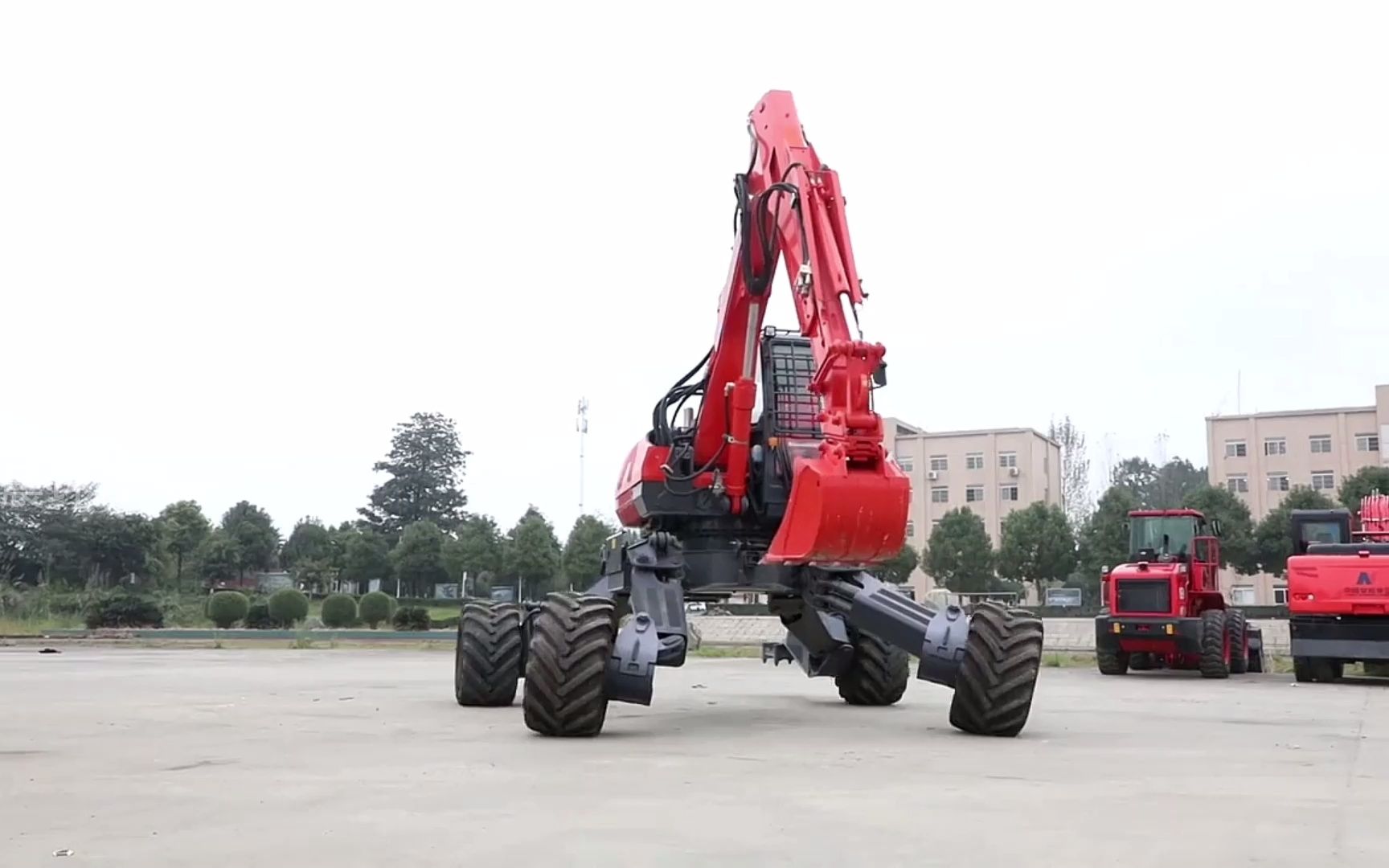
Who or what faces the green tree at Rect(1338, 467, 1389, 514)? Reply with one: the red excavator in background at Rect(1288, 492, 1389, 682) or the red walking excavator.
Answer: the red excavator in background

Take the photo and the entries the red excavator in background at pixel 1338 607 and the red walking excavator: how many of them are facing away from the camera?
1

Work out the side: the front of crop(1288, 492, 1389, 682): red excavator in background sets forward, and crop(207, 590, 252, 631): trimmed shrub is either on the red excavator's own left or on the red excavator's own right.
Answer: on the red excavator's own left

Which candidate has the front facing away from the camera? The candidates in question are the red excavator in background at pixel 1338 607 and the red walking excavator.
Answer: the red excavator in background

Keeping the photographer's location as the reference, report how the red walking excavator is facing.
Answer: facing the viewer and to the right of the viewer

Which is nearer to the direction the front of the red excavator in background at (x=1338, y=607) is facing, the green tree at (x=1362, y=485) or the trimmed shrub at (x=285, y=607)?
the green tree

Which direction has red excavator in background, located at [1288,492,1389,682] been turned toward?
away from the camera
